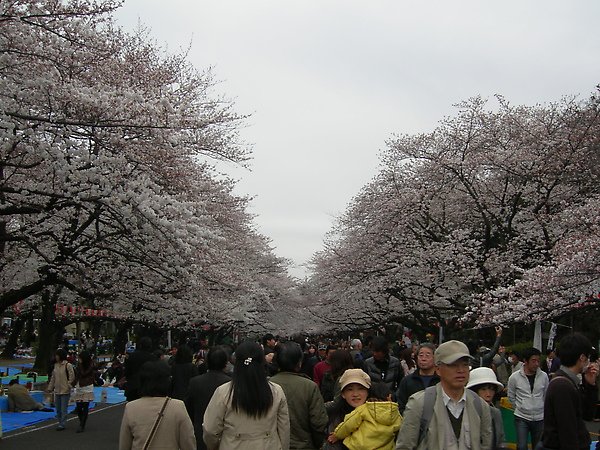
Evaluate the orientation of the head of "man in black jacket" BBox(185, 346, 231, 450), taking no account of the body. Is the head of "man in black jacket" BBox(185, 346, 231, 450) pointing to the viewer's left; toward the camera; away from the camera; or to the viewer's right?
away from the camera

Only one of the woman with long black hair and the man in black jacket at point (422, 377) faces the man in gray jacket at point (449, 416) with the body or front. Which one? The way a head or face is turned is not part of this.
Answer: the man in black jacket

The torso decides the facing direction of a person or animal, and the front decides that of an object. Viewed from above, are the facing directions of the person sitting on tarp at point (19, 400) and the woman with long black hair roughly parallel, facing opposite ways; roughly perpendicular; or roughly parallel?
roughly perpendicular

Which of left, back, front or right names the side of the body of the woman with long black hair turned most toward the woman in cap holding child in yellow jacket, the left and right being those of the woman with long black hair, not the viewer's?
right

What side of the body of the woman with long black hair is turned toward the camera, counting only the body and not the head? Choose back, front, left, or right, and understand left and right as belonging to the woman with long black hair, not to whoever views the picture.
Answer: back

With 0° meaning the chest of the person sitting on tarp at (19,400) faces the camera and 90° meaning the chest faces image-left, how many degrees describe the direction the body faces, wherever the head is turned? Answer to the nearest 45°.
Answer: approximately 270°

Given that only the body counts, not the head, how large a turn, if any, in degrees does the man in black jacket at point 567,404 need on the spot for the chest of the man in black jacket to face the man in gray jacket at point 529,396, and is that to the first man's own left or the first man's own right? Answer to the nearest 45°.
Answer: approximately 90° to the first man's own left

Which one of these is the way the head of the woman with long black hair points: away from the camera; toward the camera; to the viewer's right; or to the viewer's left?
away from the camera
